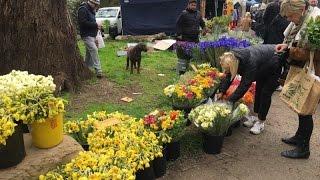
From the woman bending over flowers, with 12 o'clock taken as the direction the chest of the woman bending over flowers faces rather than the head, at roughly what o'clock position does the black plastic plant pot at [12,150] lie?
The black plastic plant pot is roughly at 10 o'clock from the woman bending over flowers.

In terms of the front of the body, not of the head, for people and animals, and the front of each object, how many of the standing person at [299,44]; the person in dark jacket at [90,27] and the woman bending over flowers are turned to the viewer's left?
2

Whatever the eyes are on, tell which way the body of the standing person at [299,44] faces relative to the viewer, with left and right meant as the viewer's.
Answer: facing to the left of the viewer

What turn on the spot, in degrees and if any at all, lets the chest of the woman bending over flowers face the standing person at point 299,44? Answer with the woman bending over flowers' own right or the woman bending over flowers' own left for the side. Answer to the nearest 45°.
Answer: approximately 135° to the woman bending over flowers' own left

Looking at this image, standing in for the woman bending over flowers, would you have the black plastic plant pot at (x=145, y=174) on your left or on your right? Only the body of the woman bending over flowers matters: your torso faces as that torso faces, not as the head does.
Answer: on your left

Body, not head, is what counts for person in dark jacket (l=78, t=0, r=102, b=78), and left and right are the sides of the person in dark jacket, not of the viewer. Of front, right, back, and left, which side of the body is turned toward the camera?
right

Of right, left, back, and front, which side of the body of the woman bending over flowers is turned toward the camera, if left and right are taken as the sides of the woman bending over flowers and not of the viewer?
left
